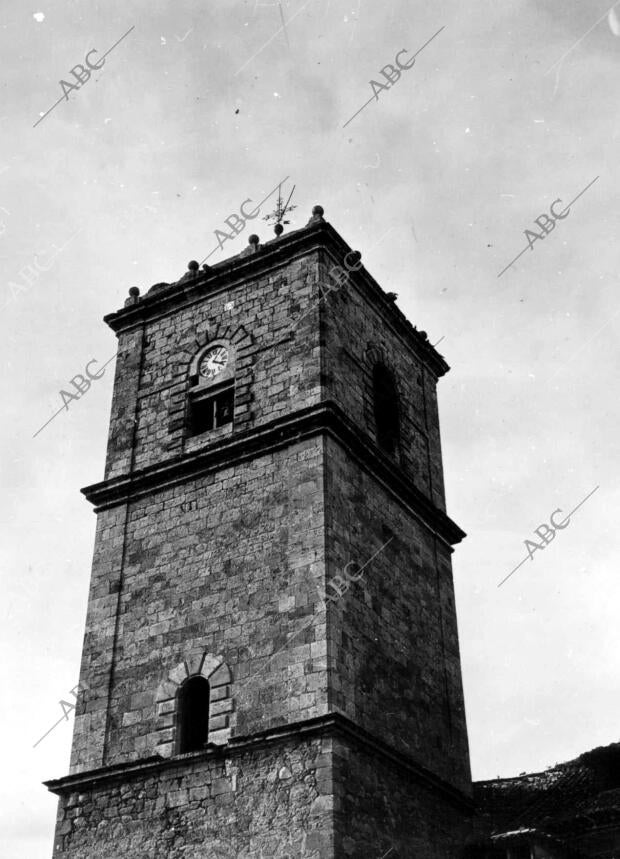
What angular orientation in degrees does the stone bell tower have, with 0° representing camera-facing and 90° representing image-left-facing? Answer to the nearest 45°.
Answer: approximately 45°
